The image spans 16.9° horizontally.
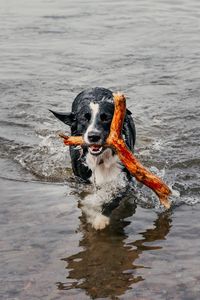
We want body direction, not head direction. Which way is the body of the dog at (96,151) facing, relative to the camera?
toward the camera
